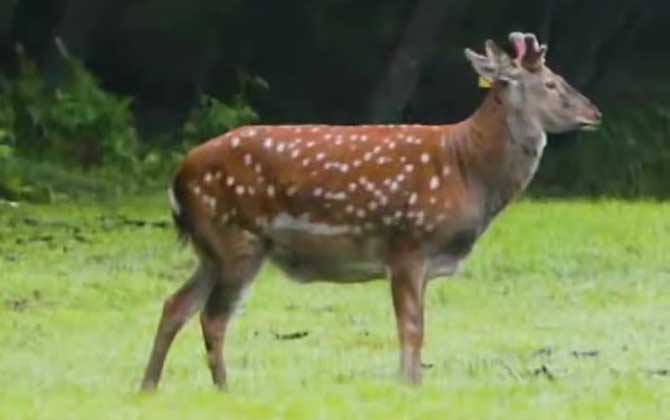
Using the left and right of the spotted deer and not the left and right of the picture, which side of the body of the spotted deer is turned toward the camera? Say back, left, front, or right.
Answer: right

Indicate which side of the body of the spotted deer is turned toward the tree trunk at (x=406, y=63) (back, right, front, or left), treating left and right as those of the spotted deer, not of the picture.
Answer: left

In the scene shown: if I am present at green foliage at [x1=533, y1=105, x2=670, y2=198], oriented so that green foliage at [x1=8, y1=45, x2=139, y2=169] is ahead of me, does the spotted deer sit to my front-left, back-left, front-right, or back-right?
front-left

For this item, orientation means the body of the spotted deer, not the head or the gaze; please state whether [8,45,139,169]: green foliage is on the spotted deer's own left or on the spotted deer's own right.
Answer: on the spotted deer's own left

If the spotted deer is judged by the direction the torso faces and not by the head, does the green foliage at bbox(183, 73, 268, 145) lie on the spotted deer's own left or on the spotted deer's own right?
on the spotted deer's own left

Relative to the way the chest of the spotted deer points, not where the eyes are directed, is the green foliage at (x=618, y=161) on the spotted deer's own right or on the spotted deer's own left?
on the spotted deer's own left
